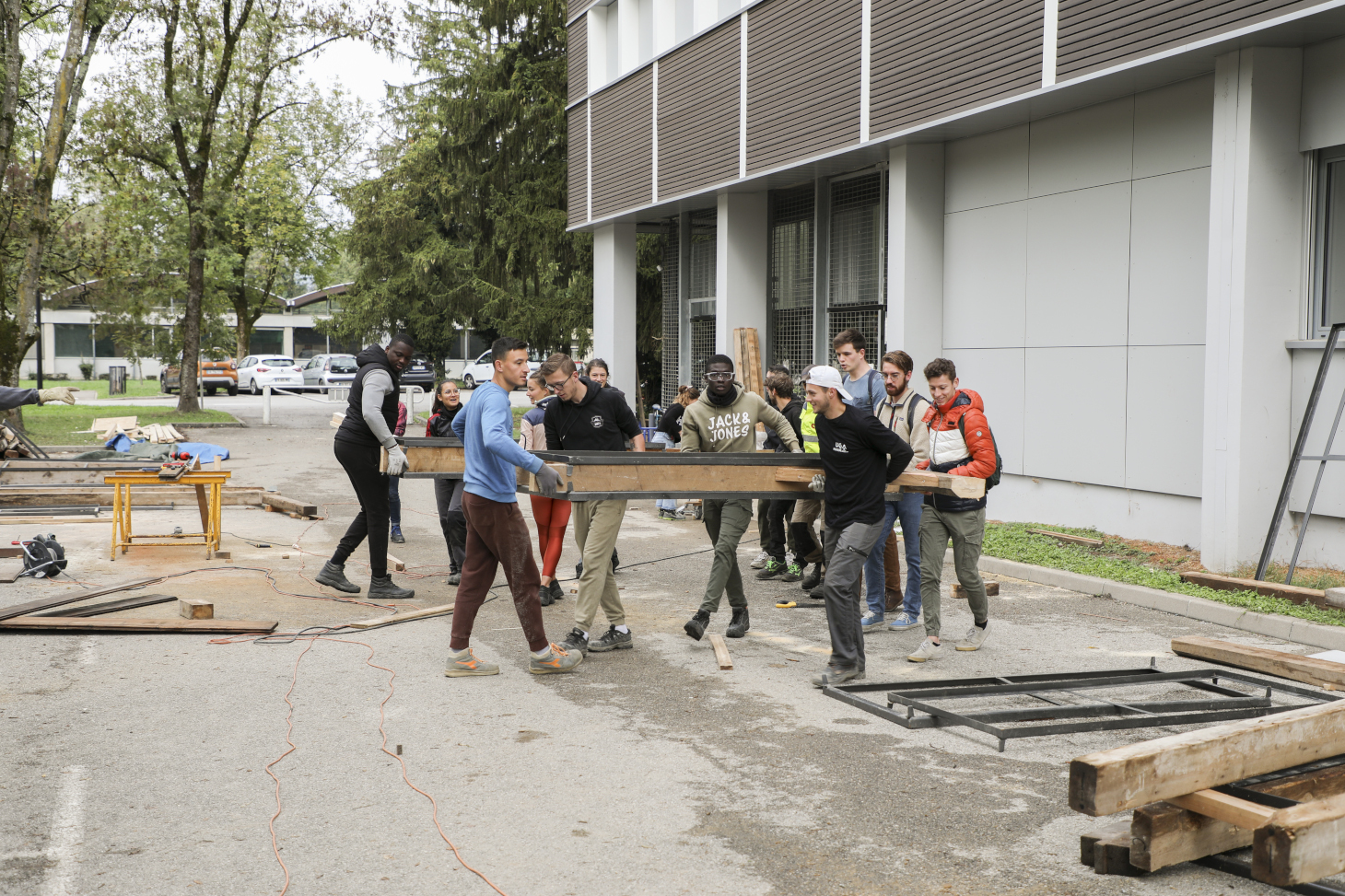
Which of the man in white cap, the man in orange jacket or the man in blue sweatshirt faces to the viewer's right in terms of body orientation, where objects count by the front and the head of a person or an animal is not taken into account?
the man in blue sweatshirt

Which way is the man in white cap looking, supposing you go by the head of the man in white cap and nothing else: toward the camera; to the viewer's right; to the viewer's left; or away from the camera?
to the viewer's left

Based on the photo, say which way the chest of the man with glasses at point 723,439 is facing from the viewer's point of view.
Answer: toward the camera

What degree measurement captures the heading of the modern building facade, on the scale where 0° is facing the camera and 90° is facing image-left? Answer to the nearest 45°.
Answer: approximately 45°

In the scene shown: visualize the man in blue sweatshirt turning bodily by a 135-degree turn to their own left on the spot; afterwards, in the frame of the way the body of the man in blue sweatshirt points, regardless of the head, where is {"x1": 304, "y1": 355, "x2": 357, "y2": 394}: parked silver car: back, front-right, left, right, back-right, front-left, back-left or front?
front-right

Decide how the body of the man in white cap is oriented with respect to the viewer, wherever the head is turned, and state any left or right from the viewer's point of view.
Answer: facing the viewer and to the left of the viewer

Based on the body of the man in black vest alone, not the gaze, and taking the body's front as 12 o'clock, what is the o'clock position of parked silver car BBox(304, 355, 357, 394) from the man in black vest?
The parked silver car is roughly at 9 o'clock from the man in black vest.

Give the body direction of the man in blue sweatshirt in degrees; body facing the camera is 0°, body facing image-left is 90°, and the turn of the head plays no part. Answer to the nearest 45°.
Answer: approximately 270°

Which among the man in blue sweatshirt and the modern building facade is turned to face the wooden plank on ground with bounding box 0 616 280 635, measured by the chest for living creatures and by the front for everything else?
the modern building facade

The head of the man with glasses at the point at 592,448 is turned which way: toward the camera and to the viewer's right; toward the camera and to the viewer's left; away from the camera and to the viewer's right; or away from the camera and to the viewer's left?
toward the camera and to the viewer's left

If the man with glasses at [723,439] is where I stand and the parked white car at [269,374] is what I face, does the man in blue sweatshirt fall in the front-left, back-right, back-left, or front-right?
back-left

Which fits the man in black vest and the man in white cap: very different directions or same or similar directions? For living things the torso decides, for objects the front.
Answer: very different directions

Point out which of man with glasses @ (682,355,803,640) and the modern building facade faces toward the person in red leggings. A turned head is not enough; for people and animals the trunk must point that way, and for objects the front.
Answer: the modern building facade

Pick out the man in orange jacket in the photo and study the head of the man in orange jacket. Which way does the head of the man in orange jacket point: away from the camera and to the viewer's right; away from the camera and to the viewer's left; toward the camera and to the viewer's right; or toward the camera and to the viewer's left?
toward the camera and to the viewer's left

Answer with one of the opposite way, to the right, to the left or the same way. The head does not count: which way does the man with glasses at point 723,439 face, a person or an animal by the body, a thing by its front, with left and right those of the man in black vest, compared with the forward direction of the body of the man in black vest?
to the right

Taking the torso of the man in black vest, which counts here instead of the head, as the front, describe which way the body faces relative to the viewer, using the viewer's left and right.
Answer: facing to the right of the viewer

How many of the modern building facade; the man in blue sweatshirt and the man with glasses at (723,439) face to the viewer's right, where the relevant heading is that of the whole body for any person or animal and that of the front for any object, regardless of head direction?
1

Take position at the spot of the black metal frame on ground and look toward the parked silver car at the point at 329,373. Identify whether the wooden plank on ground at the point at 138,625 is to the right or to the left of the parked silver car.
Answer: left

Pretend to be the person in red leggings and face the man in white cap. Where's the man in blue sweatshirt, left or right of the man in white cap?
right
